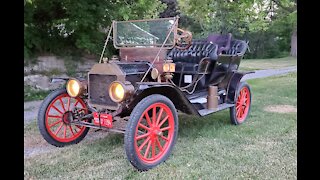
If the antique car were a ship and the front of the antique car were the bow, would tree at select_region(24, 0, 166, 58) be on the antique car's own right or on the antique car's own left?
on the antique car's own right

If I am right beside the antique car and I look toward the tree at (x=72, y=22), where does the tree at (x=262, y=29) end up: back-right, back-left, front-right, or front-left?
front-right

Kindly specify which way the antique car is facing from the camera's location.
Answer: facing the viewer and to the left of the viewer

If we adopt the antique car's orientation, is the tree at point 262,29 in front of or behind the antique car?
behind

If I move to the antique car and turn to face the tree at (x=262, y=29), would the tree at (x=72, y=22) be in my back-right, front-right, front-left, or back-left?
front-left
